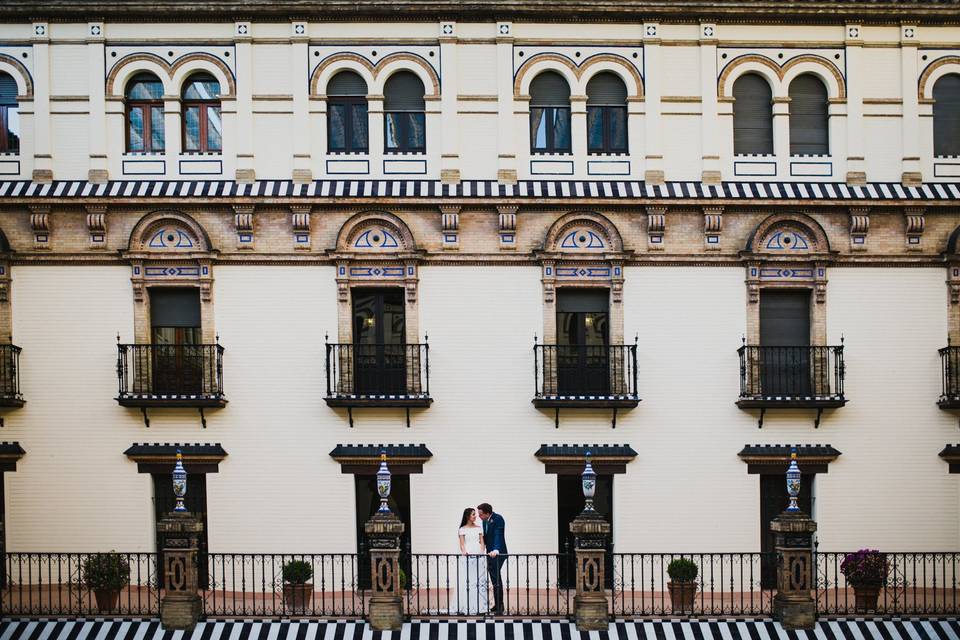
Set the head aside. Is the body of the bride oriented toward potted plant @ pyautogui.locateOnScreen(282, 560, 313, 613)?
no

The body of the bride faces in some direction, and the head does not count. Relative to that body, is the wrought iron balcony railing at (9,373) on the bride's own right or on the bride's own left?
on the bride's own right

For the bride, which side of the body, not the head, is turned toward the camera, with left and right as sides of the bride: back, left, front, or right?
front

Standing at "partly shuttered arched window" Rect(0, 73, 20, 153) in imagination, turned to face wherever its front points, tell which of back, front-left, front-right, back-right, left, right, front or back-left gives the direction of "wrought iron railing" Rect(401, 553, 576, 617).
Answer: front-left

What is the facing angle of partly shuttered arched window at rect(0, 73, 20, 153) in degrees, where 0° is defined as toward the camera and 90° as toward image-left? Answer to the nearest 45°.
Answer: approximately 0°

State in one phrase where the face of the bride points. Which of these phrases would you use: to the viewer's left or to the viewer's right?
to the viewer's right

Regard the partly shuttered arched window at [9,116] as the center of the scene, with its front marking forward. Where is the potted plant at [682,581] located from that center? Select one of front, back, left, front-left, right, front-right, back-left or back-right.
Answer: front-left

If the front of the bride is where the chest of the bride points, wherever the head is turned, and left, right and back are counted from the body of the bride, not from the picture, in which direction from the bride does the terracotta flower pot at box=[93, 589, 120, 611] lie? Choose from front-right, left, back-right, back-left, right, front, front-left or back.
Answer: right

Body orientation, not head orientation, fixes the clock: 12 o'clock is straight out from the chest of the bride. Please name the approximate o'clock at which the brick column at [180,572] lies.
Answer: The brick column is roughly at 3 o'clock from the bride.

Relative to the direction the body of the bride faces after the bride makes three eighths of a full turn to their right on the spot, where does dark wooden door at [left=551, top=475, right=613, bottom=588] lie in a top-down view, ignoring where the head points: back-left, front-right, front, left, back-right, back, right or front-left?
right
